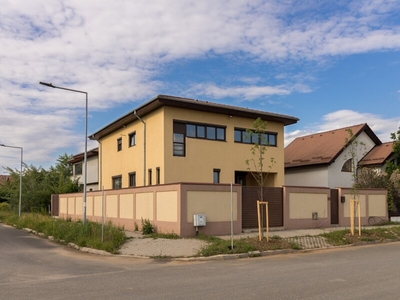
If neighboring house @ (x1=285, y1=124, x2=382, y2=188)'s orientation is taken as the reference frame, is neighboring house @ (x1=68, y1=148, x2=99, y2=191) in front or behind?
behind

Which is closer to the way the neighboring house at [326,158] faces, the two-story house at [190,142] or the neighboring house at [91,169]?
the two-story house

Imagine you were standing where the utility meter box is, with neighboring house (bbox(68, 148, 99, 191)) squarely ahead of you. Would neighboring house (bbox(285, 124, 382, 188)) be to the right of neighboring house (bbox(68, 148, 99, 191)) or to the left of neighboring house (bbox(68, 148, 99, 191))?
right

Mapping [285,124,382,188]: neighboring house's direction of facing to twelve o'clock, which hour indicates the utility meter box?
The utility meter box is roughly at 2 o'clock from the neighboring house.

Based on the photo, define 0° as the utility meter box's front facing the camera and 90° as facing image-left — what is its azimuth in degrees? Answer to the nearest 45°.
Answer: approximately 0°

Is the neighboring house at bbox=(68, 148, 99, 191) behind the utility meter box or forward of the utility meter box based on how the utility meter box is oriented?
behind

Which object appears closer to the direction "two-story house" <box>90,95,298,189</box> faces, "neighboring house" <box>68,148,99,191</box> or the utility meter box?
the utility meter box

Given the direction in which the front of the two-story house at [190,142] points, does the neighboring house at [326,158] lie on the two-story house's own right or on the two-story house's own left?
on the two-story house's own left

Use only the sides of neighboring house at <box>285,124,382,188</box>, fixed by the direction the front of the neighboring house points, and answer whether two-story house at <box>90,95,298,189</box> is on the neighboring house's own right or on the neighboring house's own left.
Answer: on the neighboring house's own right
